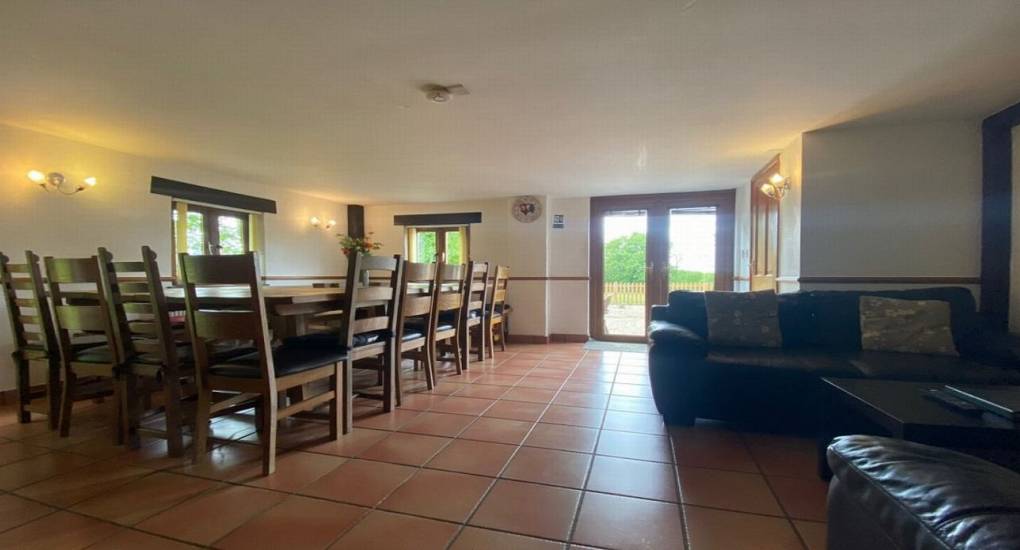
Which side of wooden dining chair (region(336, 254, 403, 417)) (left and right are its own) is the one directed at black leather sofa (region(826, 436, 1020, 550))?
back

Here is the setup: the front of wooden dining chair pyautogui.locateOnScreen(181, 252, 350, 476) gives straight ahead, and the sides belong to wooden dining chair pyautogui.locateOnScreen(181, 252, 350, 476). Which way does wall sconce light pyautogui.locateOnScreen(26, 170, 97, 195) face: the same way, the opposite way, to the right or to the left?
to the right

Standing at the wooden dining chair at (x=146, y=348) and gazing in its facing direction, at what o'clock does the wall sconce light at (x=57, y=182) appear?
The wall sconce light is roughly at 10 o'clock from the wooden dining chair.

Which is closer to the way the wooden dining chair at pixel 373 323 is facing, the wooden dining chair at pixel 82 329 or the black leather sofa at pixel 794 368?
the wooden dining chair

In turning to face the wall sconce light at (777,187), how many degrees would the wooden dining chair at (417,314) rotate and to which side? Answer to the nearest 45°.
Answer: approximately 135° to its right

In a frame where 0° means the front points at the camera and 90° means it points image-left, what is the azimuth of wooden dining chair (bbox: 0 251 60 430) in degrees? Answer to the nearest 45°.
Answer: approximately 225°

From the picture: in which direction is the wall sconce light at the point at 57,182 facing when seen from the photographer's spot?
facing the viewer and to the right of the viewer

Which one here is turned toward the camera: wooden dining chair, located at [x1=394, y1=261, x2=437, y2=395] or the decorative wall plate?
the decorative wall plate

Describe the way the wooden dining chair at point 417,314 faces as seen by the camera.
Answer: facing away from the viewer and to the left of the viewer

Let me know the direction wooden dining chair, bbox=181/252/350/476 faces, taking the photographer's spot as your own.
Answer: facing away from the viewer and to the right of the viewer

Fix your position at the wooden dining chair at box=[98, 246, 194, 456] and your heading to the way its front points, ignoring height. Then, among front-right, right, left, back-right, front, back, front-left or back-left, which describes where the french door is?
front-right

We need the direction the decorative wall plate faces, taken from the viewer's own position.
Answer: facing the viewer

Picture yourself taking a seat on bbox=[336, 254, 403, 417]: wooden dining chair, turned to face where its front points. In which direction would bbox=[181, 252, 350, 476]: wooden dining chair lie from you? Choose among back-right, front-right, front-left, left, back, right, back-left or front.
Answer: left
